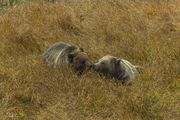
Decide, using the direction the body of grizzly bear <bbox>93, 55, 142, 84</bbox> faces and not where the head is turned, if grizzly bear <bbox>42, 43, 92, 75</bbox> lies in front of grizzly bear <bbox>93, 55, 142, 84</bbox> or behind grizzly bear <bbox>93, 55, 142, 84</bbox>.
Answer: in front

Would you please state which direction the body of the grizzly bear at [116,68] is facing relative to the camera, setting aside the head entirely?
to the viewer's left
